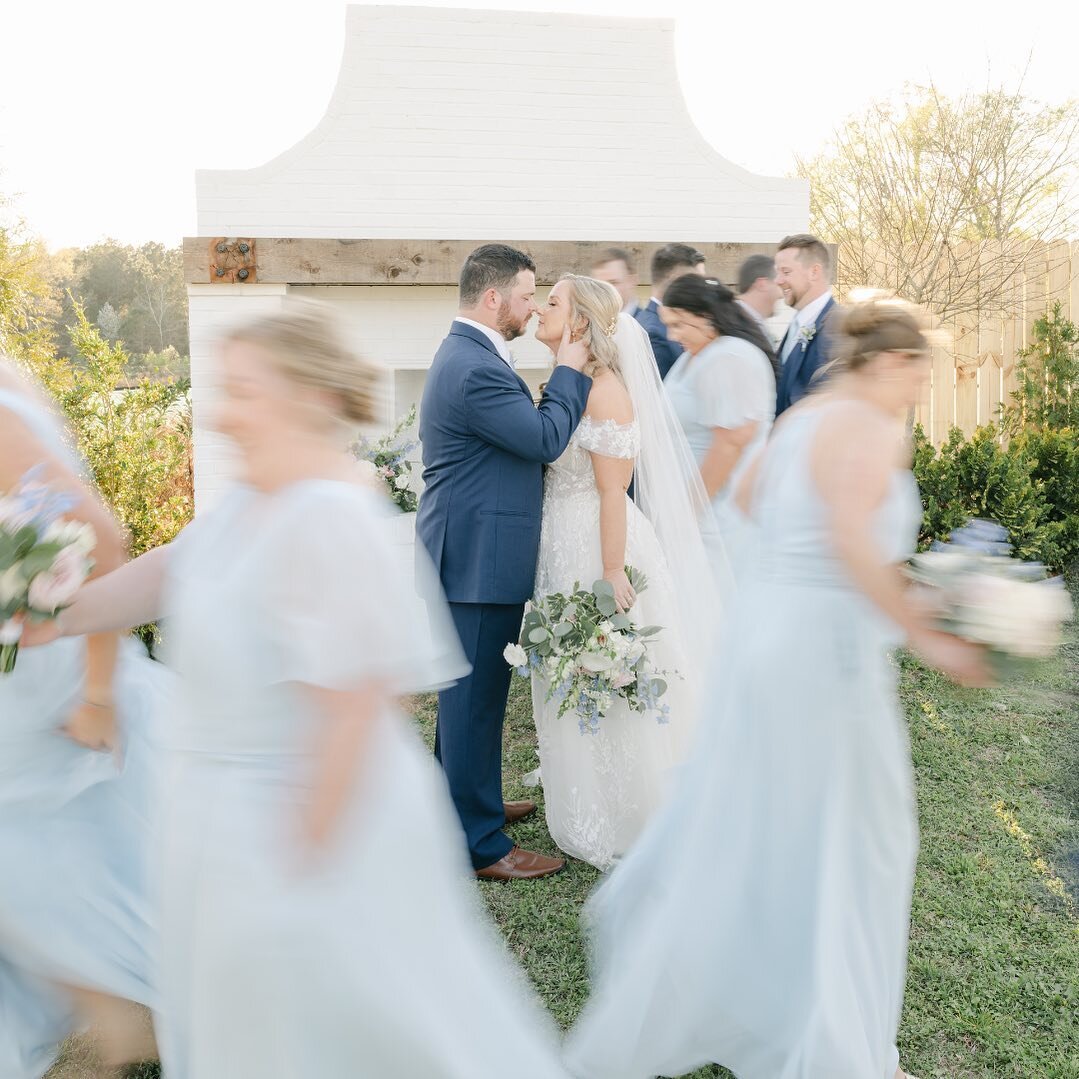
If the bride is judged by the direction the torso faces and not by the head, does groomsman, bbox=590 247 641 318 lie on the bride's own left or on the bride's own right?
on the bride's own right

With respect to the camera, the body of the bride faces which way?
to the viewer's left

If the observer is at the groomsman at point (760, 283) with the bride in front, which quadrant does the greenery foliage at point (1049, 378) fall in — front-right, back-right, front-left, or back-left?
back-left

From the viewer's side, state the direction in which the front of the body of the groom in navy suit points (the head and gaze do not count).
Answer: to the viewer's right

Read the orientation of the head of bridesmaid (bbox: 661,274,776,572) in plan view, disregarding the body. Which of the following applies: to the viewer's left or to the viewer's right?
to the viewer's left

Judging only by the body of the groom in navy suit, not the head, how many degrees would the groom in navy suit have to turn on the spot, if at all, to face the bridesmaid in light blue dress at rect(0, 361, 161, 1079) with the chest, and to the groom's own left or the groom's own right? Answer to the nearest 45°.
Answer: approximately 135° to the groom's own right

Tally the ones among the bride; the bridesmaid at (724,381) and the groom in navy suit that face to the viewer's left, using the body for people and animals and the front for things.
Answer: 2

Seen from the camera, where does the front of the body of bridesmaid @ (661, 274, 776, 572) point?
to the viewer's left

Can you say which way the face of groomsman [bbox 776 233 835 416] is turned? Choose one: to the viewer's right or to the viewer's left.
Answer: to the viewer's left

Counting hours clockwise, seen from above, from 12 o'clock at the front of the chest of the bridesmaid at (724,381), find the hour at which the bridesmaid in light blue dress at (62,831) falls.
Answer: The bridesmaid in light blue dress is roughly at 10 o'clock from the bridesmaid.

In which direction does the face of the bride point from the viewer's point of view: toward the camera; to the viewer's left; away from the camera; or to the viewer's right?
to the viewer's left

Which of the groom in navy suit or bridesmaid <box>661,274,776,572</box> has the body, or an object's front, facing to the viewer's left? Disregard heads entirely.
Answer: the bridesmaid

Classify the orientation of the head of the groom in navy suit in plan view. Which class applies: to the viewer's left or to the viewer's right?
to the viewer's right
